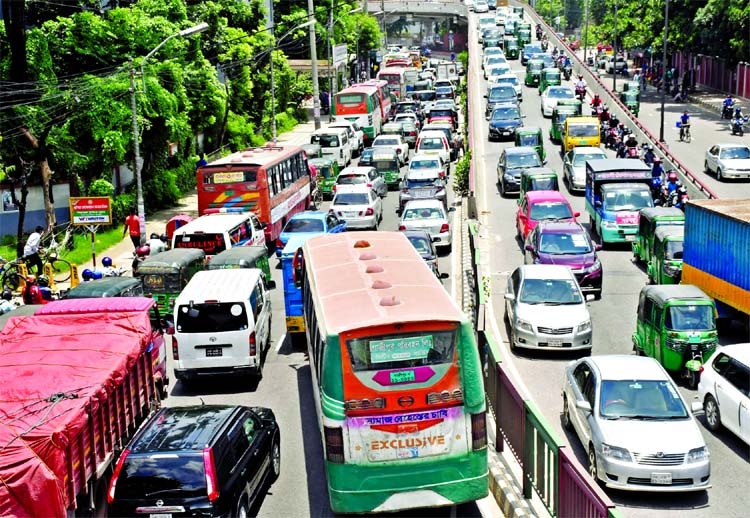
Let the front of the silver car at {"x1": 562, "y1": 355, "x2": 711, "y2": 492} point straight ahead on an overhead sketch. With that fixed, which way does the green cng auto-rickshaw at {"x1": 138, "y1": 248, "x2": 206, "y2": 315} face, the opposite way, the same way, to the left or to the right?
the opposite way

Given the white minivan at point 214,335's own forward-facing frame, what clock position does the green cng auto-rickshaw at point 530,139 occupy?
The green cng auto-rickshaw is roughly at 1 o'clock from the white minivan.

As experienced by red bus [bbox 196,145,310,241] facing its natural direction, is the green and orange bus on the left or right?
on its right

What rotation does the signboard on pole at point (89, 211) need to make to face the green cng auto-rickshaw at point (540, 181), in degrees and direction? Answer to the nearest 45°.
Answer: approximately 90° to its left

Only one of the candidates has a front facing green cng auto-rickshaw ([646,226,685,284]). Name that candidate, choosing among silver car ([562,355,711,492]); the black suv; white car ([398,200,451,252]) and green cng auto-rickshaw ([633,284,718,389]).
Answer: the black suv

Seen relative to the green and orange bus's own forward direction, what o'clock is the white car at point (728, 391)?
The white car is roughly at 2 o'clock from the green and orange bus.

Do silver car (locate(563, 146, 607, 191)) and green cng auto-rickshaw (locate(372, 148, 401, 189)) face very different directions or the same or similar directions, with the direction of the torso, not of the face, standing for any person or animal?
very different directions

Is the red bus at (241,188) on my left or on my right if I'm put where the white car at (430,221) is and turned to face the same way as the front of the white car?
on my left
